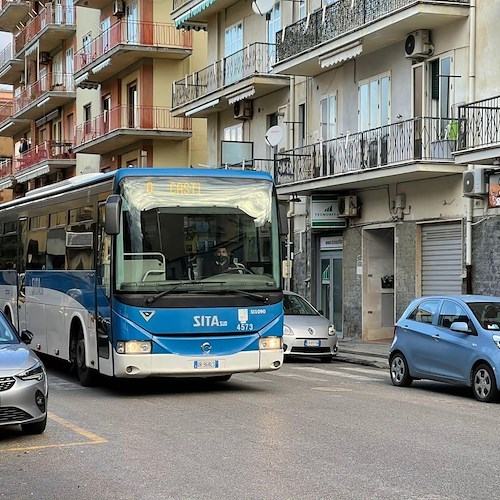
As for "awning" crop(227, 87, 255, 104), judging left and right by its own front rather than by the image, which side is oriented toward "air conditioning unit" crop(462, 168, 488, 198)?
left

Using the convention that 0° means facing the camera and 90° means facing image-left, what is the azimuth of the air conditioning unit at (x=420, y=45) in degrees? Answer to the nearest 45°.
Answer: approximately 45°

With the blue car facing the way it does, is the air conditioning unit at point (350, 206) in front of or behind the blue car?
behind

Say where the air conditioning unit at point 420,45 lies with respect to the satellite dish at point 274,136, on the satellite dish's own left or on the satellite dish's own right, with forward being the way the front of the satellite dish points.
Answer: on the satellite dish's own left

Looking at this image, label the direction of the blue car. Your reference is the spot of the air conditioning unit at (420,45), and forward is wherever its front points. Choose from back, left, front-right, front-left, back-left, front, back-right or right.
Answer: front-left

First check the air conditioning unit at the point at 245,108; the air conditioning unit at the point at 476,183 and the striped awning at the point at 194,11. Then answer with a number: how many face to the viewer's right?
0

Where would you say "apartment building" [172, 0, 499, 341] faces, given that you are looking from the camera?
facing the viewer and to the left of the viewer

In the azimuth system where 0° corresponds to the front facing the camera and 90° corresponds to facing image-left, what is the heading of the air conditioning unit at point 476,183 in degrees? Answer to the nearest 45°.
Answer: approximately 45°

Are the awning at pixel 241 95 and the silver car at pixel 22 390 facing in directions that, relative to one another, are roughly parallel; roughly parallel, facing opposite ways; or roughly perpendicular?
roughly perpendicular

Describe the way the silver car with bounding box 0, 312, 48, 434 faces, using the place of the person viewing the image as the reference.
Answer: facing the viewer and to the right of the viewer

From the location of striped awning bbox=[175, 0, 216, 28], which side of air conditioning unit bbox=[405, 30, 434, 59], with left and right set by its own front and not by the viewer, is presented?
right

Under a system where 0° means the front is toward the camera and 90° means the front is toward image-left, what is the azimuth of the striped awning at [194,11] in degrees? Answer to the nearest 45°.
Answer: approximately 45°
